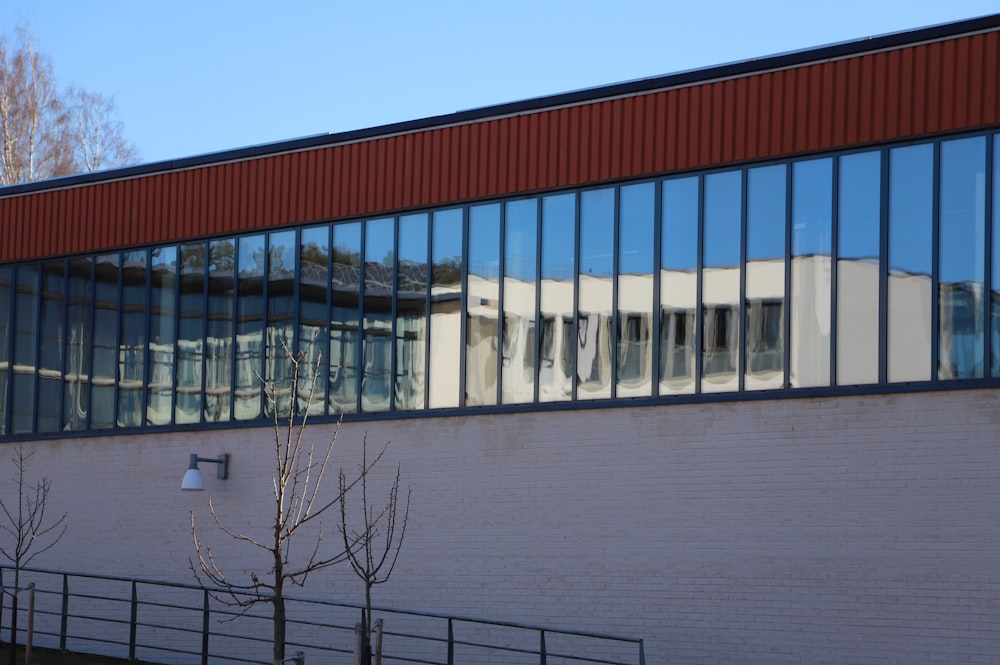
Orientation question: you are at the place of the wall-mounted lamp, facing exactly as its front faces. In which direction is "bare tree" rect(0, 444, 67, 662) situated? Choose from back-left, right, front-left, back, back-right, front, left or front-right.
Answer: right

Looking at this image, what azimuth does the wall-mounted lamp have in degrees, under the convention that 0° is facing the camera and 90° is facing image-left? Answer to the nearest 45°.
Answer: approximately 45°

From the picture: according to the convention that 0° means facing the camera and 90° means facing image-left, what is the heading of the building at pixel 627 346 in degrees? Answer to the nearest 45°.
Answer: approximately 45°
